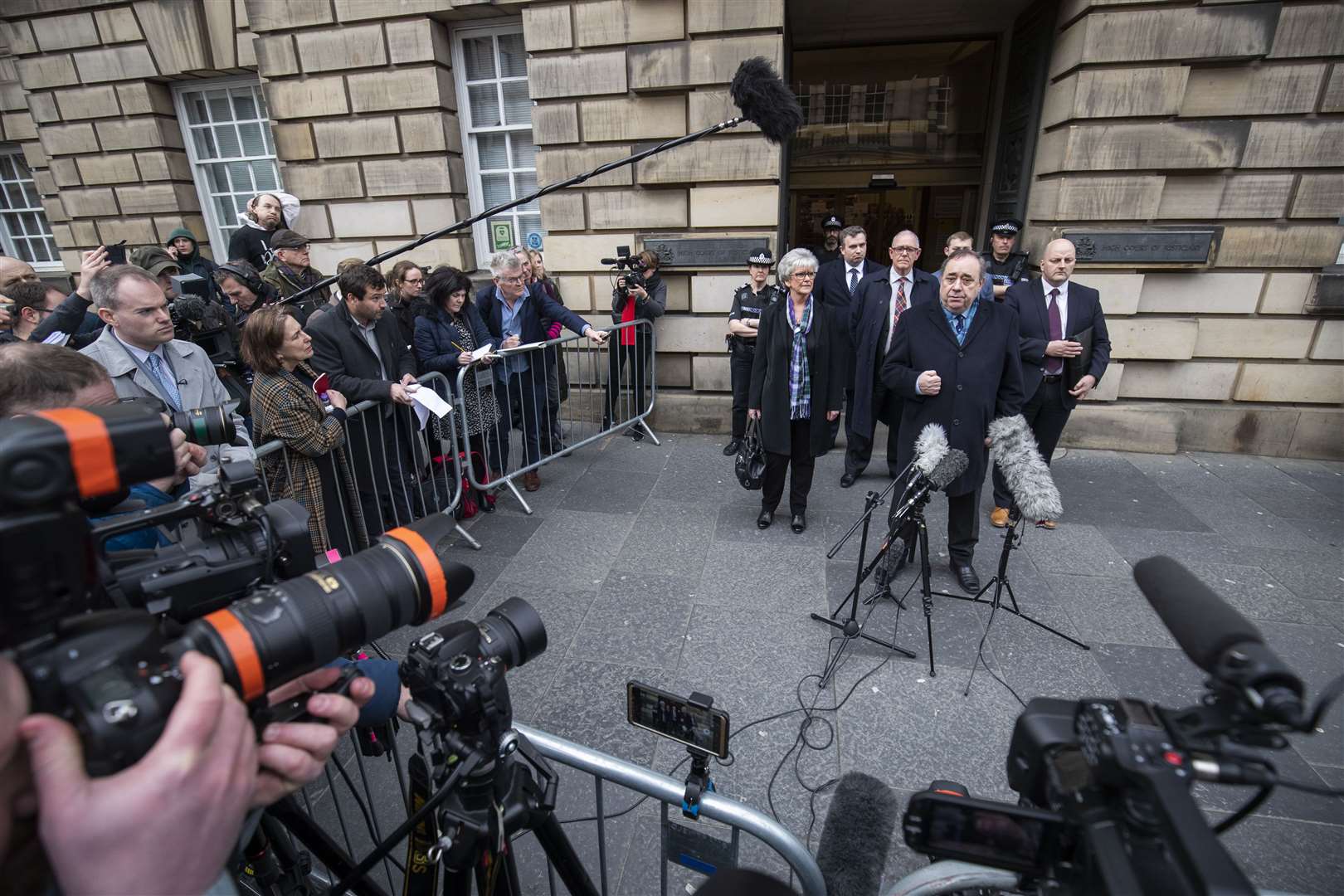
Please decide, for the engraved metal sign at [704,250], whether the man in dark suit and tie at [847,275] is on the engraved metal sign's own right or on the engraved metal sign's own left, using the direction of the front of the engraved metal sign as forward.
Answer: on the engraved metal sign's own left

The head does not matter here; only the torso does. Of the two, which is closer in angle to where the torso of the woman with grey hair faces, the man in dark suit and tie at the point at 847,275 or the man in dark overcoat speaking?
the man in dark overcoat speaking

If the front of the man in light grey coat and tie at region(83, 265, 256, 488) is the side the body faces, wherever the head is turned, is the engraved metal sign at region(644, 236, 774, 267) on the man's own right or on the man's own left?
on the man's own left

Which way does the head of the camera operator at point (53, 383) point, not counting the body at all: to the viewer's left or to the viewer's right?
to the viewer's right

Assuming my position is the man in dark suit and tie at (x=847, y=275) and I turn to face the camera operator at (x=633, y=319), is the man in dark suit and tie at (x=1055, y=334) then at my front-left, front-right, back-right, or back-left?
back-left

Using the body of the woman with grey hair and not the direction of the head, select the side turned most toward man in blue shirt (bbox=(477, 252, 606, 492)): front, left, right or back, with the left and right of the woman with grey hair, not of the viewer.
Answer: right

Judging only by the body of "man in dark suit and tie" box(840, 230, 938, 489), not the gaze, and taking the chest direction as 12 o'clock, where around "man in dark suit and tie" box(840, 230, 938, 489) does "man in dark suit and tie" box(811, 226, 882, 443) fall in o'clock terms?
"man in dark suit and tie" box(811, 226, 882, 443) is roughly at 5 o'clock from "man in dark suit and tie" box(840, 230, 938, 489).

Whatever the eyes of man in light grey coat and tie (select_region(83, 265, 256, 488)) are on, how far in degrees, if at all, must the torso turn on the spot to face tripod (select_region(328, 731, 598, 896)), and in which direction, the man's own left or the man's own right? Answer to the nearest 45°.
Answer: approximately 45° to the man's own right

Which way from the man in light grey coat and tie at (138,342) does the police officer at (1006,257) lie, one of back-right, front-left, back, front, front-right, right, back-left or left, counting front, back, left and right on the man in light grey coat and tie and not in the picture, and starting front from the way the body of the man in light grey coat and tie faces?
front-left

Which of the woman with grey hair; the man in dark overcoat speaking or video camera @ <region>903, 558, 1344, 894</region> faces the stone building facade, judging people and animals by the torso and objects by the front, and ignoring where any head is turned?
the video camera
